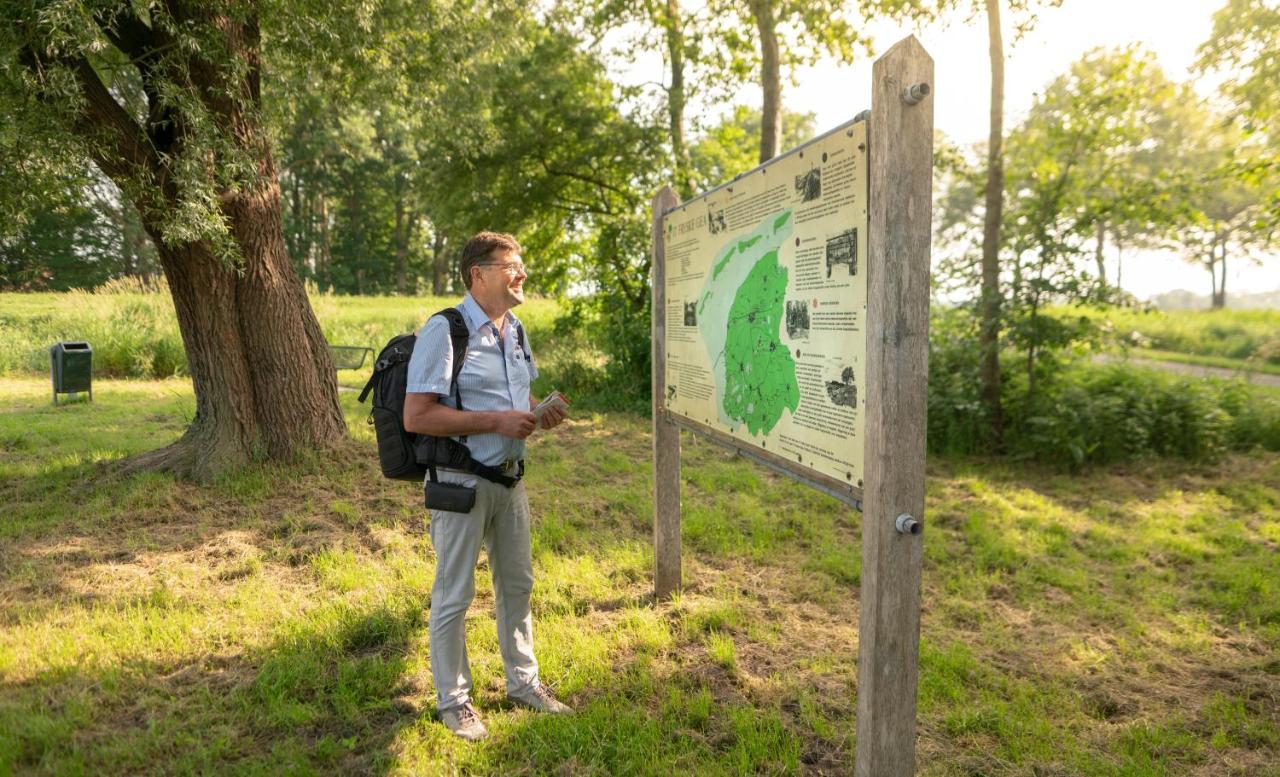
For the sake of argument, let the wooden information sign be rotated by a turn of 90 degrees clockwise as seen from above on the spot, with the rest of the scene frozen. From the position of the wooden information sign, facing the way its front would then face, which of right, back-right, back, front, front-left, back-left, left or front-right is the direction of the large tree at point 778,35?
front-right

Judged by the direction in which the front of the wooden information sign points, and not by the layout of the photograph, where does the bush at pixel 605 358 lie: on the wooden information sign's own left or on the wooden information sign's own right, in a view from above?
on the wooden information sign's own right

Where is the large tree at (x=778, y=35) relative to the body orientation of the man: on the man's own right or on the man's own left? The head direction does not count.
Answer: on the man's own left

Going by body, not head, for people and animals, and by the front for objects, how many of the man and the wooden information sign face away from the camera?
0

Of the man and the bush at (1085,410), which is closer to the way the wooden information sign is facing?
the man

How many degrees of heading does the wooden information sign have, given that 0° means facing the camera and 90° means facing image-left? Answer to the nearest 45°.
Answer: approximately 45°

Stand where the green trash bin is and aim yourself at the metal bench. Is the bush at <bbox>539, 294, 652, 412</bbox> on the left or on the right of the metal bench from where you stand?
right

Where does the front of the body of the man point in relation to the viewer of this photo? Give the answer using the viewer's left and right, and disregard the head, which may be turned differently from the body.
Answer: facing the viewer and to the right of the viewer

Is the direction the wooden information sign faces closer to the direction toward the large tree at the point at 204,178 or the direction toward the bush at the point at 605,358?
the large tree

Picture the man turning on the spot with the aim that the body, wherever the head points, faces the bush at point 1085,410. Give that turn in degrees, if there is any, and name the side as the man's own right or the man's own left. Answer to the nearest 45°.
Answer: approximately 90° to the man's own left

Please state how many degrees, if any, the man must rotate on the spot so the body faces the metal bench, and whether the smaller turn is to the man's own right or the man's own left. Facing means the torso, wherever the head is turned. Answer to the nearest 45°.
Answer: approximately 135° to the man's own left

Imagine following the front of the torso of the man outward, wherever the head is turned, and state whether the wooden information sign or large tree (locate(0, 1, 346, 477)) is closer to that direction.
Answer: the wooden information sign
